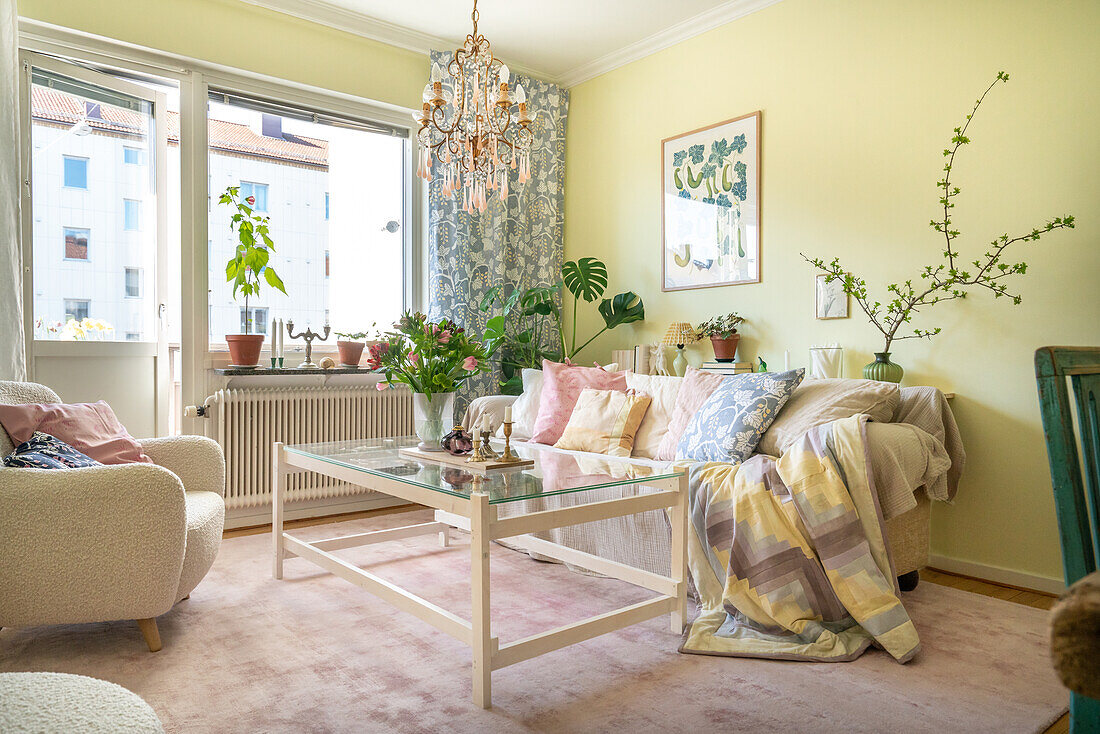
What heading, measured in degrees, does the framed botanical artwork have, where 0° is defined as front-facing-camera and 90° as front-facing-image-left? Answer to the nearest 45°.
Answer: approximately 45°

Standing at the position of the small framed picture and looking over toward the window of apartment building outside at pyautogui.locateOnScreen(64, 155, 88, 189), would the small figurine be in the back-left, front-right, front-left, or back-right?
front-right

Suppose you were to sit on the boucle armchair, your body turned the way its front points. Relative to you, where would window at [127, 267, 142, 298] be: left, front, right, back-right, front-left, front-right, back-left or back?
left

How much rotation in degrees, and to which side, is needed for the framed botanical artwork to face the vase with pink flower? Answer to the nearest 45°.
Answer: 0° — it already faces it

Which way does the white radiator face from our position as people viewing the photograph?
facing the viewer and to the right of the viewer

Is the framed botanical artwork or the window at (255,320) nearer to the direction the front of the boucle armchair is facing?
the framed botanical artwork

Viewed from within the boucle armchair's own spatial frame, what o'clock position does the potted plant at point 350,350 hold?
The potted plant is roughly at 10 o'clock from the boucle armchair.

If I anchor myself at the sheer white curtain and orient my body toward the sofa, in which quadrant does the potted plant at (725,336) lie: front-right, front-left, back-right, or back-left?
front-left

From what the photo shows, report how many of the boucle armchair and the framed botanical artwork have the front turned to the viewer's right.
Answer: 1

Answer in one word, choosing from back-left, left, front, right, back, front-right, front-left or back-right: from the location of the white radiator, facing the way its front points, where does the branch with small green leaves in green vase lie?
front

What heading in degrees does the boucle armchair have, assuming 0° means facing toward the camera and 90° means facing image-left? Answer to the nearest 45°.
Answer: approximately 270°

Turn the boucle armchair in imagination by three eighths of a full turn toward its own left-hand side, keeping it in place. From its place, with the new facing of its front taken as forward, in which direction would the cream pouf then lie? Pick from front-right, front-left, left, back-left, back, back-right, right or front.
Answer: back-left
